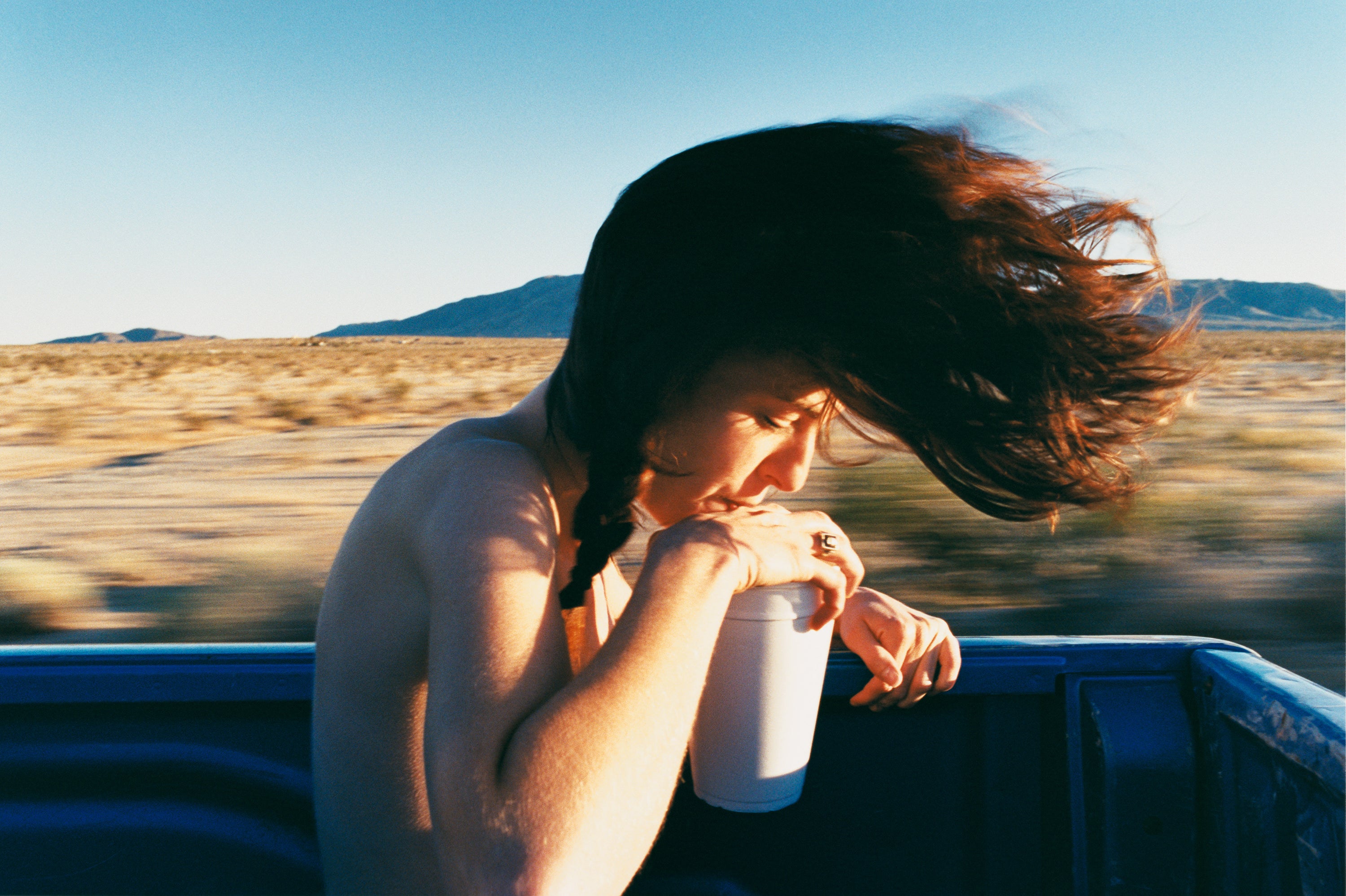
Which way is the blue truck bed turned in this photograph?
to the viewer's left

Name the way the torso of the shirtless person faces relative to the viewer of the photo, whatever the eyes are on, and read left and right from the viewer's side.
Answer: facing to the right of the viewer
